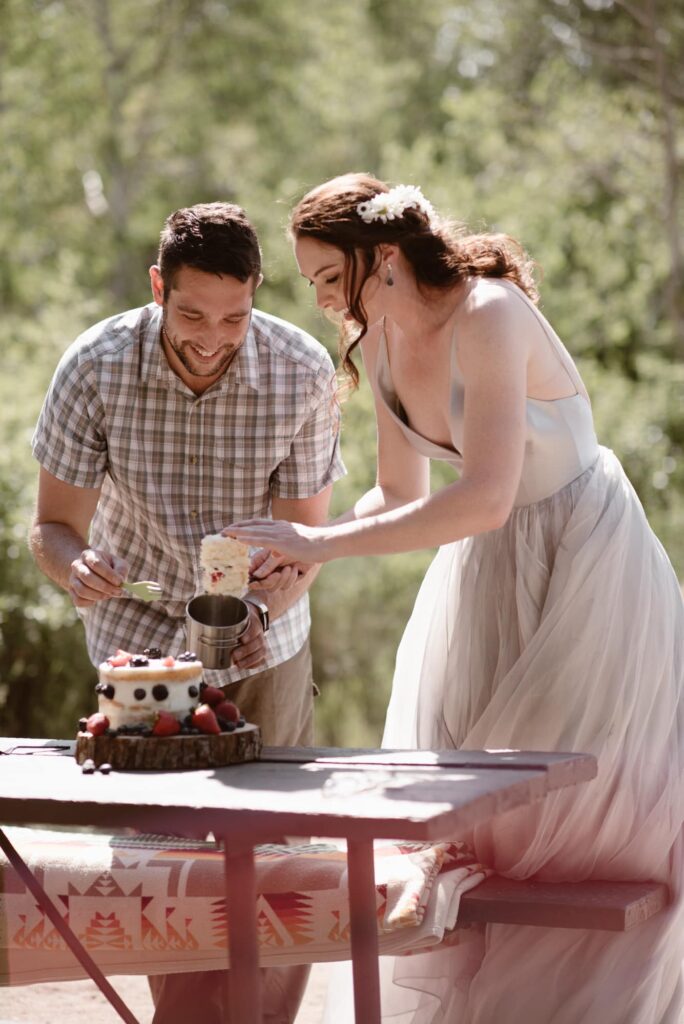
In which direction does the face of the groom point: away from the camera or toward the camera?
toward the camera

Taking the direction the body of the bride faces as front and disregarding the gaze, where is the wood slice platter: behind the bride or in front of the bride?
in front

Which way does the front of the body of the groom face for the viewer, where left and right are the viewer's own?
facing the viewer

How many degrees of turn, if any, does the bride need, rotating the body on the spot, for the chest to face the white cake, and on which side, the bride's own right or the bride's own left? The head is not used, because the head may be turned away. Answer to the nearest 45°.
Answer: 0° — they already face it

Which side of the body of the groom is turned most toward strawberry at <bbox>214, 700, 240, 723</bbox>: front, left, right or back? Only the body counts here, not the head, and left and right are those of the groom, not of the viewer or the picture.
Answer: front

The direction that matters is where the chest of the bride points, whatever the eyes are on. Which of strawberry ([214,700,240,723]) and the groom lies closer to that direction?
the strawberry

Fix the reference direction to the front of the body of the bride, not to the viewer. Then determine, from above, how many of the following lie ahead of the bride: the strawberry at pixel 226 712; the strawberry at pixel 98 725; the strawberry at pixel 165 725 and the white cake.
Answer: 4

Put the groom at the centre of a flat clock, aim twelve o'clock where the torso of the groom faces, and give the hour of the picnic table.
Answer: The picnic table is roughly at 12 o'clock from the groom.

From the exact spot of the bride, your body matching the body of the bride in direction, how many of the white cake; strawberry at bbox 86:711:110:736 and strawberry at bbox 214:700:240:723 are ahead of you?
3

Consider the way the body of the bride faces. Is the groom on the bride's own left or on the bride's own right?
on the bride's own right

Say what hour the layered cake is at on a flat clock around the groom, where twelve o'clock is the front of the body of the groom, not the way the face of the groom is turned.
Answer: The layered cake is roughly at 12 o'clock from the groom.

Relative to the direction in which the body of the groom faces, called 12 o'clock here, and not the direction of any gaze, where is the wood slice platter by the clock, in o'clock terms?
The wood slice platter is roughly at 12 o'clock from the groom.

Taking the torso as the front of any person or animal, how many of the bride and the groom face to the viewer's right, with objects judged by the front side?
0

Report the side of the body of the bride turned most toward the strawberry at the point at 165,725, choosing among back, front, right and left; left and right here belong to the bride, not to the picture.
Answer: front

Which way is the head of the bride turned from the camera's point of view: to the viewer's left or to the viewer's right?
to the viewer's left

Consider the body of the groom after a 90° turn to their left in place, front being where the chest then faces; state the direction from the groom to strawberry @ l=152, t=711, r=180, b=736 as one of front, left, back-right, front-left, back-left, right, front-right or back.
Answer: right

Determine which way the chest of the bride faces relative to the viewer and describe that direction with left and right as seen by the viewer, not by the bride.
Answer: facing the viewer and to the left of the viewer
